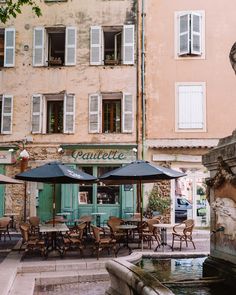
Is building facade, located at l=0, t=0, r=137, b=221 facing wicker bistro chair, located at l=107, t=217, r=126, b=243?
yes

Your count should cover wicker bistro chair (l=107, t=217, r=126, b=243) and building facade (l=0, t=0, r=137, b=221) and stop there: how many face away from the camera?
0

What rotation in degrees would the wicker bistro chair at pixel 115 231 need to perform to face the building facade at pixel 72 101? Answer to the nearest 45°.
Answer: approximately 135° to its left

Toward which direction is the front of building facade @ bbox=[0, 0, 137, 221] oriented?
toward the camera

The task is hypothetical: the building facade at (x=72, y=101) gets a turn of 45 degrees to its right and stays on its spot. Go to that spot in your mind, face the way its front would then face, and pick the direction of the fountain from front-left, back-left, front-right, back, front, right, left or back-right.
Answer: front-left

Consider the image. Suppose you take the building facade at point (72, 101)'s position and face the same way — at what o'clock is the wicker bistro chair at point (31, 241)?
The wicker bistro chair is roughly at 12 o'clock from the building facade.

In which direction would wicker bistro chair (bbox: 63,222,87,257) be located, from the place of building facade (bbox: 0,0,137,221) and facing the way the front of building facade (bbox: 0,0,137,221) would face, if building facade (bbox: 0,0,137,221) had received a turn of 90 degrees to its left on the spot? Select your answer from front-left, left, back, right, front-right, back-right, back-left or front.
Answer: right

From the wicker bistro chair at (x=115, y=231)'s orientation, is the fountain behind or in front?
in front

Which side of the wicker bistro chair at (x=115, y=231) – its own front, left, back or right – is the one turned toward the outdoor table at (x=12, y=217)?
back

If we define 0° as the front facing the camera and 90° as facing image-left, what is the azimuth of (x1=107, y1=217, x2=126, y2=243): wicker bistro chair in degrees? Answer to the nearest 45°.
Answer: approximately 315°
